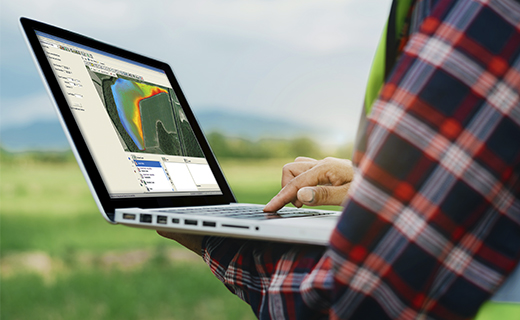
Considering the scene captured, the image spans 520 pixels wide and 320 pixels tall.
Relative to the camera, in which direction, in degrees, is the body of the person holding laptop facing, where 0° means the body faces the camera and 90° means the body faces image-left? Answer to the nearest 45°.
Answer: approximately 90°
